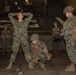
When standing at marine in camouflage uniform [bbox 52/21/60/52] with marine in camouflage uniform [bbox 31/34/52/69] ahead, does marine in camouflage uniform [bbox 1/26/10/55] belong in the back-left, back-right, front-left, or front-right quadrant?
front-right

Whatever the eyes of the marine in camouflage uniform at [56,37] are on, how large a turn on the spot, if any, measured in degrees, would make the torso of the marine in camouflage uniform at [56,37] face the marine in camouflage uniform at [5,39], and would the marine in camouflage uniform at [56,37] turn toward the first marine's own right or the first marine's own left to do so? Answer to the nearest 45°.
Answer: approximately 90° to the first marine's own right

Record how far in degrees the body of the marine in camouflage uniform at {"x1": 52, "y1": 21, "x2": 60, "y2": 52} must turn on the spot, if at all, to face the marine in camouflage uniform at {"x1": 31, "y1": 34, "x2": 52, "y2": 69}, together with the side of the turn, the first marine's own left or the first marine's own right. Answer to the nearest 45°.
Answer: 0° — they already face them

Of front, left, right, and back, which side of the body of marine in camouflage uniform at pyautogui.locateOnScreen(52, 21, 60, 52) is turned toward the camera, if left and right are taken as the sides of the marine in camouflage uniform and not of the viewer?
front
